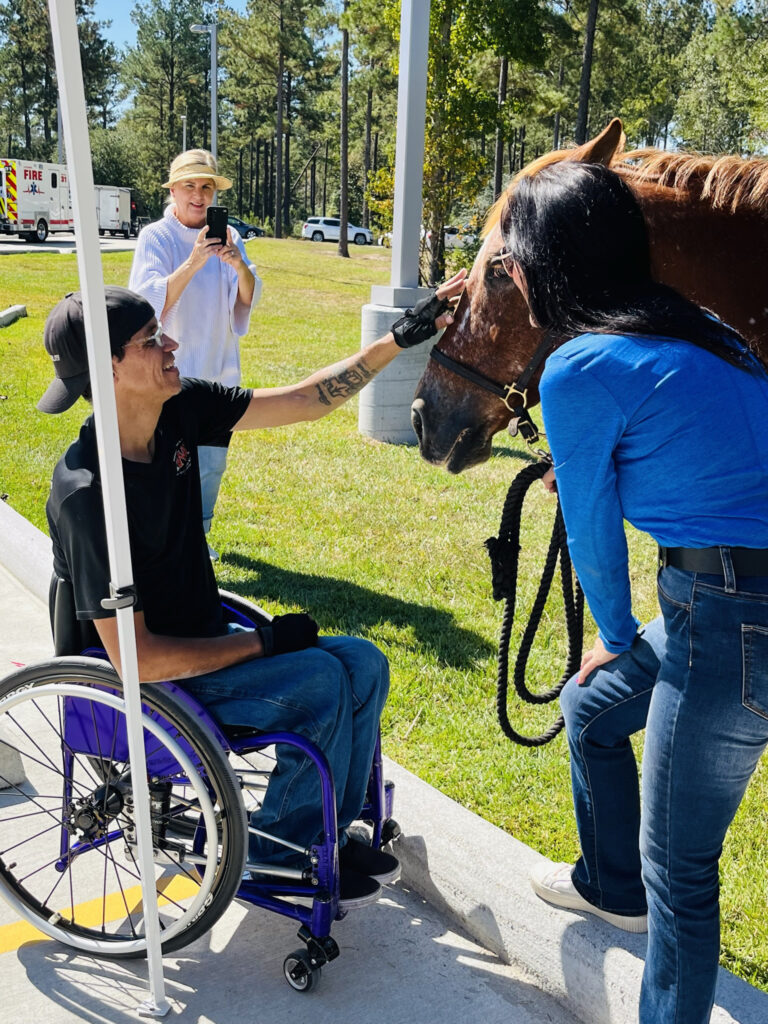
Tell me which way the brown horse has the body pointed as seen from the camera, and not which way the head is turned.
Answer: to the viewer's left

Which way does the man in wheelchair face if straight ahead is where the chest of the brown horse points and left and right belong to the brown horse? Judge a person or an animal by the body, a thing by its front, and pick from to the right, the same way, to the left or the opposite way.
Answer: the opposite way

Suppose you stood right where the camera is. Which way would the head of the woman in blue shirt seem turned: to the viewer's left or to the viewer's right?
to the viewer's left

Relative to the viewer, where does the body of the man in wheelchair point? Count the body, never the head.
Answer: to the viewer's right

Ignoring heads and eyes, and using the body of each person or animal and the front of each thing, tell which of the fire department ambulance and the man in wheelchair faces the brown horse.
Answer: the man in wheelchair

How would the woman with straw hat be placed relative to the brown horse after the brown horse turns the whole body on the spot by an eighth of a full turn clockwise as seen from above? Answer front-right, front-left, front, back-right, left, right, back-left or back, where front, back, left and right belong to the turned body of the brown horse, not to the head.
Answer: front

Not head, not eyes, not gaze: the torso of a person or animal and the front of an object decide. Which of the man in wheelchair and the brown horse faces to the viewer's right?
the man in wheelchair

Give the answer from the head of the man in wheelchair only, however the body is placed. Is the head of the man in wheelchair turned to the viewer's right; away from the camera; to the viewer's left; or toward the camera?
to the viewer's right

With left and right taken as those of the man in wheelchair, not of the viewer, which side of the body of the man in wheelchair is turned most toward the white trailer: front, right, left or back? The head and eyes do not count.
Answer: left
